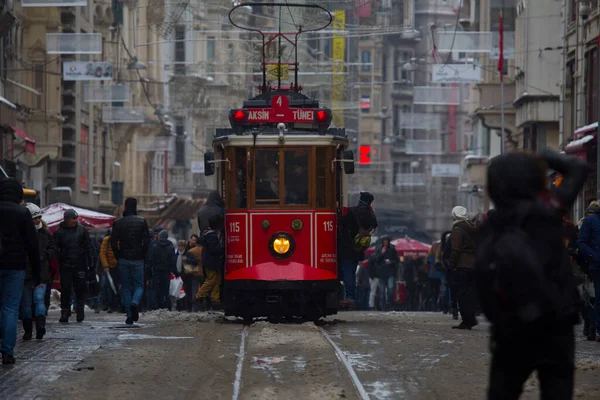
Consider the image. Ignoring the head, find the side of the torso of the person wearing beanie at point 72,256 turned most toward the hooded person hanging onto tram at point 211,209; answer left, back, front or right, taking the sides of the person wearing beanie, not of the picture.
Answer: left

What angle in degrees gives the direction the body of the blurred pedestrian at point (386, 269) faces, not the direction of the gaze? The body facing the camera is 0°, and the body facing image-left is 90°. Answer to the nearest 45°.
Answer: approximately 0°

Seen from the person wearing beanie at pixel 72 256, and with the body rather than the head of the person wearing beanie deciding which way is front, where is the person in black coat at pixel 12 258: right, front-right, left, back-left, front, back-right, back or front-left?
front

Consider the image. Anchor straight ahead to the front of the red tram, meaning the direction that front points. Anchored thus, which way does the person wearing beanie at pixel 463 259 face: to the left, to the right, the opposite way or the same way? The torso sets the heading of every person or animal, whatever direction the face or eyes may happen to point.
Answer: to the right

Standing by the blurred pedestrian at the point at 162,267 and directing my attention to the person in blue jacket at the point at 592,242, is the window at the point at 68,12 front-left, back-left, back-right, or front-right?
back-left

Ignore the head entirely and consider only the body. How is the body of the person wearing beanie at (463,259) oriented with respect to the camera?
to the viewer's left

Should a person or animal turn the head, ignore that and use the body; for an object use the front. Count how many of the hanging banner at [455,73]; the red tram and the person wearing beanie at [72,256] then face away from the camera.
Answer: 0

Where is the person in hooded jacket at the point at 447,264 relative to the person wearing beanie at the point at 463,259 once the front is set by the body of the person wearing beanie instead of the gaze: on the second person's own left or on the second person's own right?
on the second person's own right

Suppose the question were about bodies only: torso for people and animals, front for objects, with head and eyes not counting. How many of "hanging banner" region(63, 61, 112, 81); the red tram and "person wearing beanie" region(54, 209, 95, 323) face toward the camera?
3

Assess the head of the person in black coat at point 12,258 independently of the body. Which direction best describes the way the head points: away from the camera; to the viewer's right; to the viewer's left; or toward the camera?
away from the camera
